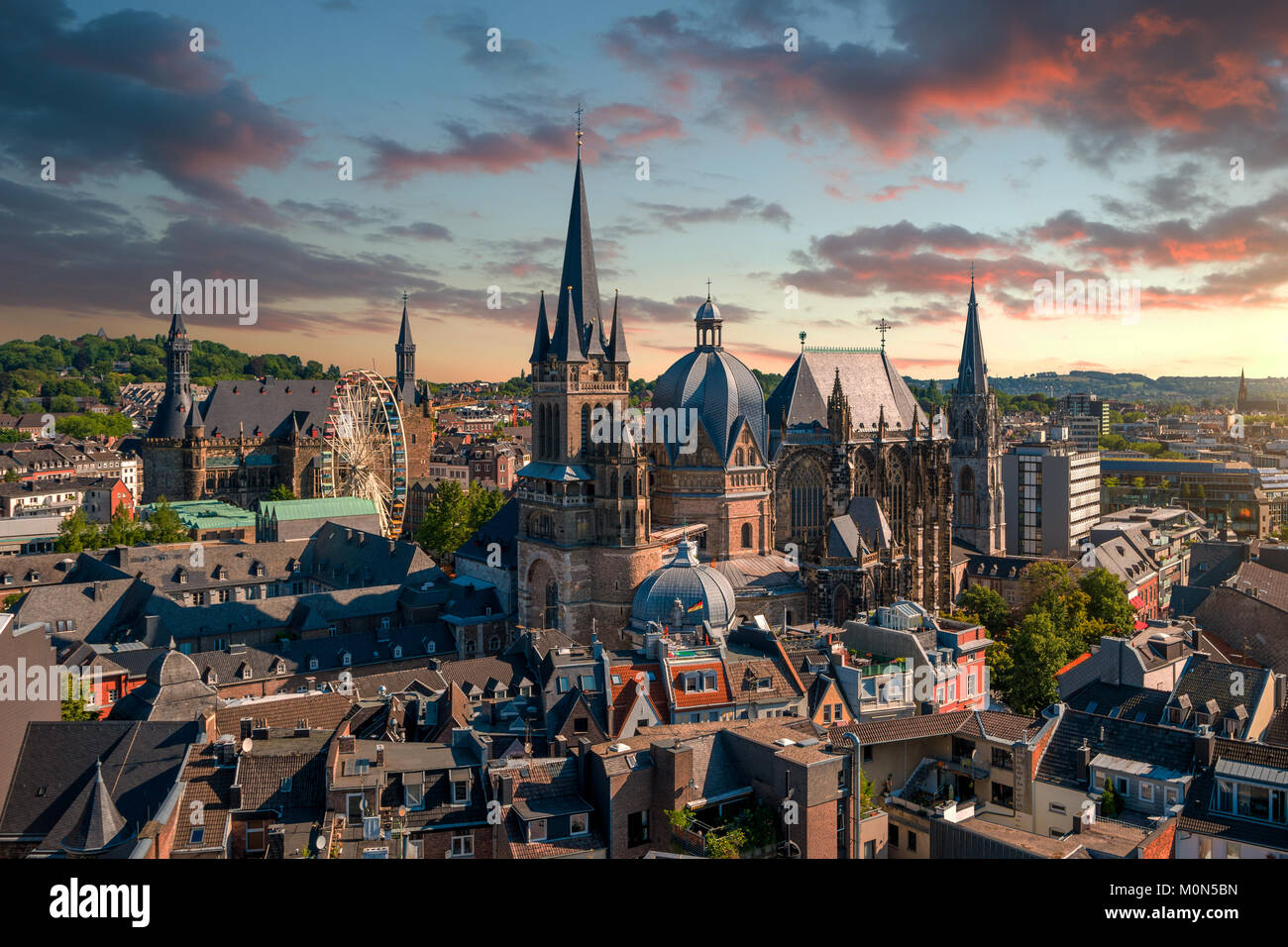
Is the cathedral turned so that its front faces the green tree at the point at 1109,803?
no

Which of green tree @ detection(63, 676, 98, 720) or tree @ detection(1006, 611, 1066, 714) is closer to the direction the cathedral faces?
the green tree

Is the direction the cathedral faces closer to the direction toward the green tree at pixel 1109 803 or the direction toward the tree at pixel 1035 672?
the green tree

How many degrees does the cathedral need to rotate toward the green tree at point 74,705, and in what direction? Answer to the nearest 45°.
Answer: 0° — it already faces it

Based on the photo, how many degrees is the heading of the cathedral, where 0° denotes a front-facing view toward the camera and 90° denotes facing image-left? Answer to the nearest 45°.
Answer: approximately 45°

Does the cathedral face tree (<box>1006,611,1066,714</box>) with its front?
no

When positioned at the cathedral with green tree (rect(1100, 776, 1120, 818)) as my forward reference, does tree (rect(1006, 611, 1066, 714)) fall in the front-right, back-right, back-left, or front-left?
front-left
